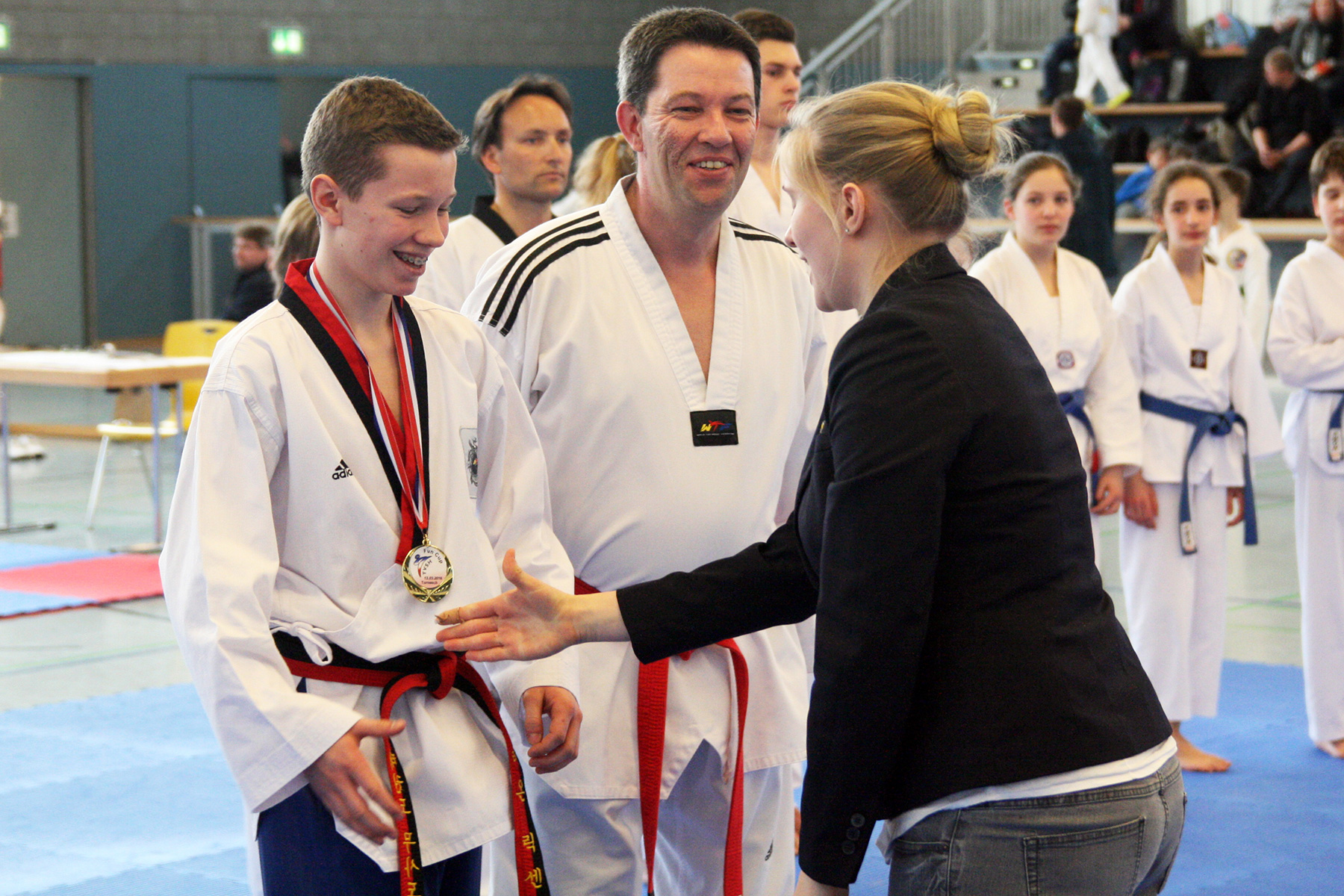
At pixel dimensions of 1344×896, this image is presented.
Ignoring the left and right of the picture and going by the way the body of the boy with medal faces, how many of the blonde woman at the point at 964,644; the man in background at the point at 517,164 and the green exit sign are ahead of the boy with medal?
1

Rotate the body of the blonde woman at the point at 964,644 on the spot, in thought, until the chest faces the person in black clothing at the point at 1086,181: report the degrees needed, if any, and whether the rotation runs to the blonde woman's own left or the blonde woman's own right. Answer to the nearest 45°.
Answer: approximately 45° to the blonde woman's own right

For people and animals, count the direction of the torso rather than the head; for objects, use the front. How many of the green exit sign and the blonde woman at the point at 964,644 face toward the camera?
1

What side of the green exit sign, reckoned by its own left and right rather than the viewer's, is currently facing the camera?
front

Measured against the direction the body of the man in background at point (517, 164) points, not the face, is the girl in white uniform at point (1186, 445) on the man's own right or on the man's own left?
on the man's own left

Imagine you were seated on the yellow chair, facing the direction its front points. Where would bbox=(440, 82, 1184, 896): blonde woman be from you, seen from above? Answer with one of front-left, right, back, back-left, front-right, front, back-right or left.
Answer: front-left

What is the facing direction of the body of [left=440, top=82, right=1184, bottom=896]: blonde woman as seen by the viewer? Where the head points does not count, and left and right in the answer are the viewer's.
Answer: facing away from the viewer and to the left of the viewer

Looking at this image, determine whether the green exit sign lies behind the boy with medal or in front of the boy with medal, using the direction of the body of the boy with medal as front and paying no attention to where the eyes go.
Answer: behind

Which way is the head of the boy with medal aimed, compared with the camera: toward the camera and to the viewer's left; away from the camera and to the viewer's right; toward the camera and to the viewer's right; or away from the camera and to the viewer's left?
toward the camera and to the viewer's right

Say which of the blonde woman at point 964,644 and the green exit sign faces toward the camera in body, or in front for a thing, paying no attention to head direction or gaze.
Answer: the green exit sign

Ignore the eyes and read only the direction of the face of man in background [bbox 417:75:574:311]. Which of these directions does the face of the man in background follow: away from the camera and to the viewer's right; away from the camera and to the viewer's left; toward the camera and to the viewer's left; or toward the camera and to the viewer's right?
toward the camera and to the viewer's right

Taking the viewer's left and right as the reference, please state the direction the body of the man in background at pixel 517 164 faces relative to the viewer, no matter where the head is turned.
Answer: facing the viewer and to the right of the viewer

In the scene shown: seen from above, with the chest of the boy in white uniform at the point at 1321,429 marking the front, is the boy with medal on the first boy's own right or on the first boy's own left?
on the first boy's own right

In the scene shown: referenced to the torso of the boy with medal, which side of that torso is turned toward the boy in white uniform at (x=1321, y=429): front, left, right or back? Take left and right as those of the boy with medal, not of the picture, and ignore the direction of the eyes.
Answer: left

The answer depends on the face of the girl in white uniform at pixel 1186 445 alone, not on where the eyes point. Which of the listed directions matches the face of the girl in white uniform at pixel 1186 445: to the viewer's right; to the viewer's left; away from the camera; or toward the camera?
toward the camera

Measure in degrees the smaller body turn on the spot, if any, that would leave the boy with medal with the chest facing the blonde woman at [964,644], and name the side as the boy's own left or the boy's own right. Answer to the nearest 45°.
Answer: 0° — they already face them
